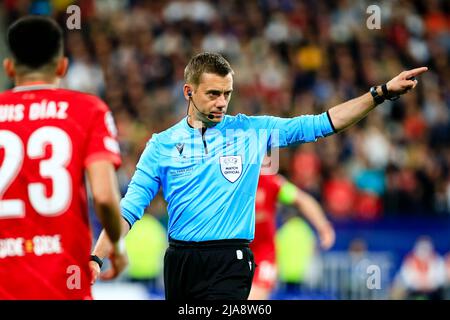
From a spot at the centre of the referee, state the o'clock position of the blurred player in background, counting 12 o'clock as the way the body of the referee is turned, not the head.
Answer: The blurred player in background is roughly at 6 o'clock from the referee.

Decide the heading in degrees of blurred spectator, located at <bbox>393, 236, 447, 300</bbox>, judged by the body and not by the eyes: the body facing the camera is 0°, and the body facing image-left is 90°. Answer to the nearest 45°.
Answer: approximately 0°

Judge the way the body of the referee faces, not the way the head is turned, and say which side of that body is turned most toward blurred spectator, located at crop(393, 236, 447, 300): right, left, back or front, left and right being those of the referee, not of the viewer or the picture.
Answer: back

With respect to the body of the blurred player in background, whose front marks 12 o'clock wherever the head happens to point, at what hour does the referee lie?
The referee is roughly at 12 o'clock from the blurred player in background.

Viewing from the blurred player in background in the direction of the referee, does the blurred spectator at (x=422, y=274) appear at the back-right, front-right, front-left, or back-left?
back-left

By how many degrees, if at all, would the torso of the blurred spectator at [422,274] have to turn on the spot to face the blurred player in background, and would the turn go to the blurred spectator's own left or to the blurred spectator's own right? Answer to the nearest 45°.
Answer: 0° — they already face them

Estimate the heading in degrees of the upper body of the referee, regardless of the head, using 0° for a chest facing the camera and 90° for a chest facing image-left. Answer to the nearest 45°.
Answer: approximately 0°

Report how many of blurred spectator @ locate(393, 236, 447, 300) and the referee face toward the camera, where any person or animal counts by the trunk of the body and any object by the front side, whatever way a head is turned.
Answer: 2
